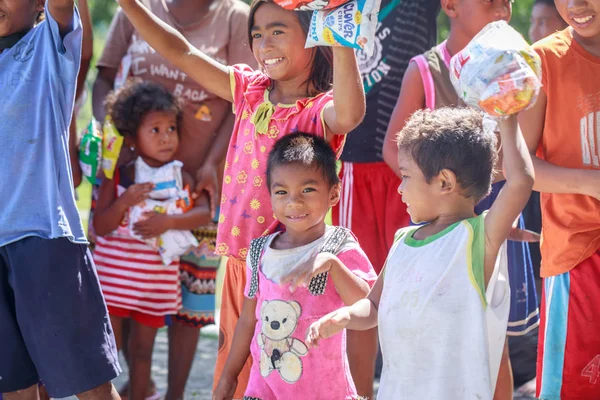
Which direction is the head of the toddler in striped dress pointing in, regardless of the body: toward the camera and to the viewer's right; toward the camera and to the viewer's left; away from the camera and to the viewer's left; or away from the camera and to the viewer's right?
toward the camera and to the viewer's right

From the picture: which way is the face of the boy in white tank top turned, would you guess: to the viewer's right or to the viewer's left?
to the viewer's left

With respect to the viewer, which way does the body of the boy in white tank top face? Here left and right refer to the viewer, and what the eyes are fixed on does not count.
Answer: facing the viewer and to the left of the viewer

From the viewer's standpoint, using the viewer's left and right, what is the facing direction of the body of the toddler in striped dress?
facing the viewer and to the right of the viewer

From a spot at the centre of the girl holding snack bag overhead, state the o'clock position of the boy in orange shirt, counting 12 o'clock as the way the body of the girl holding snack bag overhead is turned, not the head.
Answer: The boy in orange shirt is roughly at 8 o'clock from the girl holding snack bag overhead.

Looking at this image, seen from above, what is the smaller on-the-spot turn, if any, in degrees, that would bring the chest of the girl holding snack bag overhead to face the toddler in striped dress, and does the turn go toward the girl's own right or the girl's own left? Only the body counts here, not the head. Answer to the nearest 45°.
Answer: approximately 90° to the girl's own right

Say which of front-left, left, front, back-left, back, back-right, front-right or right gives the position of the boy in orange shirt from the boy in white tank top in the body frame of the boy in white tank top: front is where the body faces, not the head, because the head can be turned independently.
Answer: back

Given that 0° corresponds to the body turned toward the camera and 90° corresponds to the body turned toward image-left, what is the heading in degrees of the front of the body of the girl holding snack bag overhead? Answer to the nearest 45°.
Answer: approximately 45°

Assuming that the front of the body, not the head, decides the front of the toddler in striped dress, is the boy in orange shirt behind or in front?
in front

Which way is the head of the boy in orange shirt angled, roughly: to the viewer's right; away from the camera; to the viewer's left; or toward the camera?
toward the camera

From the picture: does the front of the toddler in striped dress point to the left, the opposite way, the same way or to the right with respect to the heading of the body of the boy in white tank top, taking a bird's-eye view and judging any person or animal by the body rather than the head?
to the left
